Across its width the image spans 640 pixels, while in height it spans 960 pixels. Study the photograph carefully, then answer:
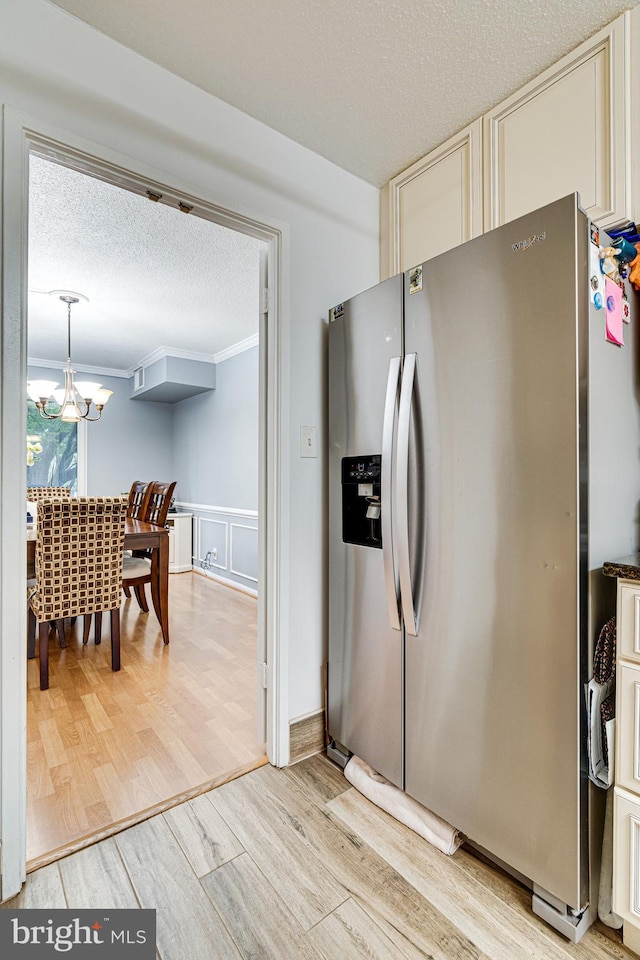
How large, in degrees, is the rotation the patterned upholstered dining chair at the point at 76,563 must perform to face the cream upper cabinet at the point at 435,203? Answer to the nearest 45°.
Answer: approximately 135° to its right

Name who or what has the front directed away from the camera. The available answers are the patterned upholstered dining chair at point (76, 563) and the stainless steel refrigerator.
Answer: the patterned upholstered dining chair

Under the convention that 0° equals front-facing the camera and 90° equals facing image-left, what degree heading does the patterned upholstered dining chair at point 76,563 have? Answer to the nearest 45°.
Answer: approximately 180°
